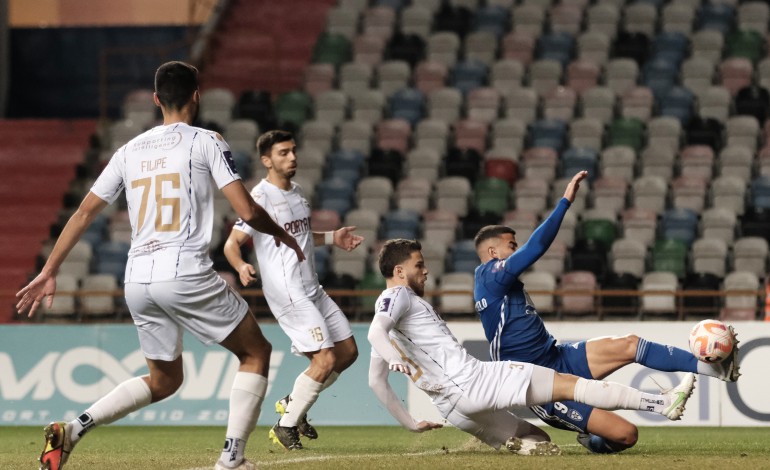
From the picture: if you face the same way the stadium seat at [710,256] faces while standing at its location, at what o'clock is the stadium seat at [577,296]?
the stadium seat at [577,296] is roughly at 2 o'clock from the stadium seat at [710,256].

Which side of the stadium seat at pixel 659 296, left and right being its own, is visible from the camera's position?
front

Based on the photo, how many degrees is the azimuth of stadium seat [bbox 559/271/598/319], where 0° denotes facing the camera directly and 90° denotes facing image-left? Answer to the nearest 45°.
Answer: approximately 0°

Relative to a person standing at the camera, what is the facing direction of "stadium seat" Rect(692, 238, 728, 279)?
facing the viewer

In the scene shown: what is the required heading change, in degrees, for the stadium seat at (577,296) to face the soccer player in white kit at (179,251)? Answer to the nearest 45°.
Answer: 0° — it already faces them

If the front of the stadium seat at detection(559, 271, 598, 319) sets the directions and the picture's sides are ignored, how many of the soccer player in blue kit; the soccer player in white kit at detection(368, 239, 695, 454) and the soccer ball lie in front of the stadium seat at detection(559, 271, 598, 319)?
3

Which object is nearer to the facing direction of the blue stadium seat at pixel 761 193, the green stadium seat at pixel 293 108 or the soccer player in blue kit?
the soccer player in blue kit

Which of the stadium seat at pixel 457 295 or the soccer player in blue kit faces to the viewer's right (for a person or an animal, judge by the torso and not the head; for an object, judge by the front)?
the soccer player in blue kit

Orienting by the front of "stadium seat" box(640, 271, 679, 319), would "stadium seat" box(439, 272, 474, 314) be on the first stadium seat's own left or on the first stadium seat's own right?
on the first stadium seat's own right

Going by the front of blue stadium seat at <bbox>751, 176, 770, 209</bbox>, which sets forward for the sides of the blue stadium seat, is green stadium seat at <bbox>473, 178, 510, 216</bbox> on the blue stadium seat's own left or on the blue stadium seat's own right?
on the blue stadium seat's own right

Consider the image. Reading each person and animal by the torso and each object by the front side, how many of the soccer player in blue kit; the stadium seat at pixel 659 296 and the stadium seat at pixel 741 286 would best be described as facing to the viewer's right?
1

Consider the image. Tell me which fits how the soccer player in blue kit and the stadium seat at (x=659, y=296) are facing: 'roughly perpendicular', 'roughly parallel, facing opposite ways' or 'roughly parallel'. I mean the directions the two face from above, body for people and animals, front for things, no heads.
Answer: roughly perpendicular
